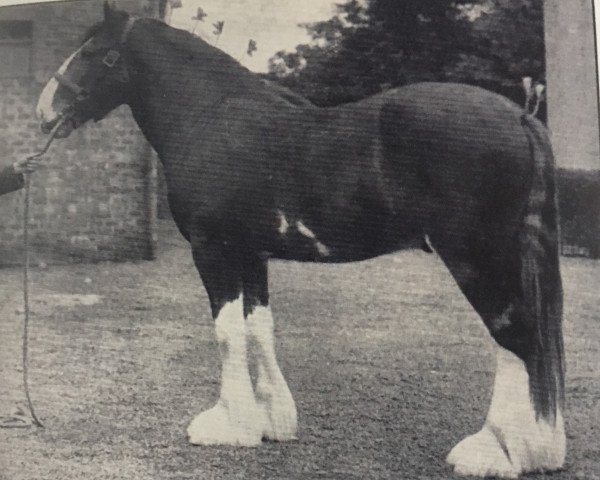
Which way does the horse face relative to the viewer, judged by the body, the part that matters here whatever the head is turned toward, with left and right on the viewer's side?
facing to the left of the viewer
